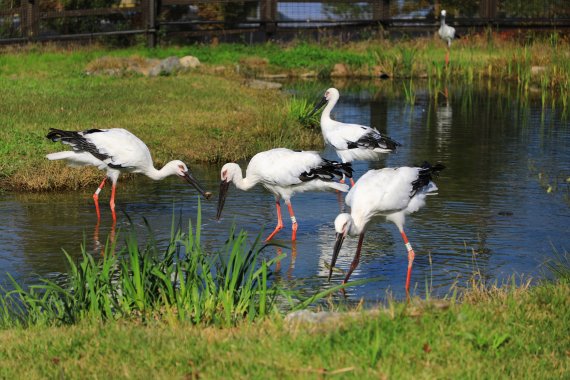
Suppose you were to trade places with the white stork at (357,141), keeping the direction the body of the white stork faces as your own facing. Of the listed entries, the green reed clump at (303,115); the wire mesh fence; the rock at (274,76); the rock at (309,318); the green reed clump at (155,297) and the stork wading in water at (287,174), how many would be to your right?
3

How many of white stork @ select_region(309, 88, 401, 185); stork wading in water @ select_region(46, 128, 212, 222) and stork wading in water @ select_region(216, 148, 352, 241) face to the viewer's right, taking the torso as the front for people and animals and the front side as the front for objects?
1

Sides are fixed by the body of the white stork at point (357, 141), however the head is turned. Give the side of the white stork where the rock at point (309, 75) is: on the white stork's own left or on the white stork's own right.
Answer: on the white stork's own right

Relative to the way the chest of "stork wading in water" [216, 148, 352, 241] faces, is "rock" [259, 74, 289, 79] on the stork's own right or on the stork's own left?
on the stork's own right

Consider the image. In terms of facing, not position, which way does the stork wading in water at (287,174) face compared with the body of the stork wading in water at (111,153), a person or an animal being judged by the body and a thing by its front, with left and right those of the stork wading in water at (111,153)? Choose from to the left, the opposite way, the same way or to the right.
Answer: the opposite way

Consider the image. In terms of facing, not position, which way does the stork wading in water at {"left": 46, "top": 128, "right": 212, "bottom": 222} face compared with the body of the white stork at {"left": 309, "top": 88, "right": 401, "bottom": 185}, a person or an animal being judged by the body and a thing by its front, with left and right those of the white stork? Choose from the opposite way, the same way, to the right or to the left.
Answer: the opposite way

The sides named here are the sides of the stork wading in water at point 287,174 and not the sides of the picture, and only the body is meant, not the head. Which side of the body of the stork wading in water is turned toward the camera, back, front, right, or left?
left

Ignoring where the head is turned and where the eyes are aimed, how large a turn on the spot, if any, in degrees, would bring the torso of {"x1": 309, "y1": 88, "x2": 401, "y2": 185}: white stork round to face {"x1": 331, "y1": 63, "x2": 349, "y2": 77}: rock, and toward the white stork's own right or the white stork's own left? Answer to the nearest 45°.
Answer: approximately 90° to the white stork's own right

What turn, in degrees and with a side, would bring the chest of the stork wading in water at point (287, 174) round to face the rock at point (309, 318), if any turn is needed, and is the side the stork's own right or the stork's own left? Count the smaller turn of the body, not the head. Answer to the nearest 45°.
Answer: approximately 90° to the stork's own left

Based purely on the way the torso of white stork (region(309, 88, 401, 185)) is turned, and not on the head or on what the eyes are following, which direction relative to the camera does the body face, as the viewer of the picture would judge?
to the viewer's left

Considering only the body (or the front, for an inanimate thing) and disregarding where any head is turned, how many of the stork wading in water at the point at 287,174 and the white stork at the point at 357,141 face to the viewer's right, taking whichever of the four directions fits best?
0

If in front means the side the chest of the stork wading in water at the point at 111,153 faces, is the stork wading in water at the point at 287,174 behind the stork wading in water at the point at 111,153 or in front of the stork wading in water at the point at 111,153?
in front

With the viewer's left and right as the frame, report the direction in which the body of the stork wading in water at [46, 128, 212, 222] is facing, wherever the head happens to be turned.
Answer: facing to the right of the viewer
